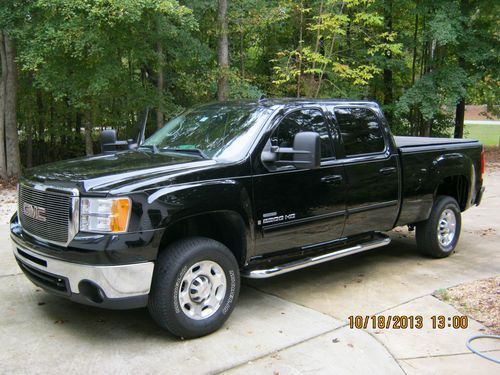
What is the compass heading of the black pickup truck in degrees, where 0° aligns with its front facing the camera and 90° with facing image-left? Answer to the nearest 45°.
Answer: approximately 45°

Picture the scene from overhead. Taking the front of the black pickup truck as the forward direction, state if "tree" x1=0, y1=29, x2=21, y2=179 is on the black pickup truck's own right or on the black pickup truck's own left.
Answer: on the black pickup truck's own right
